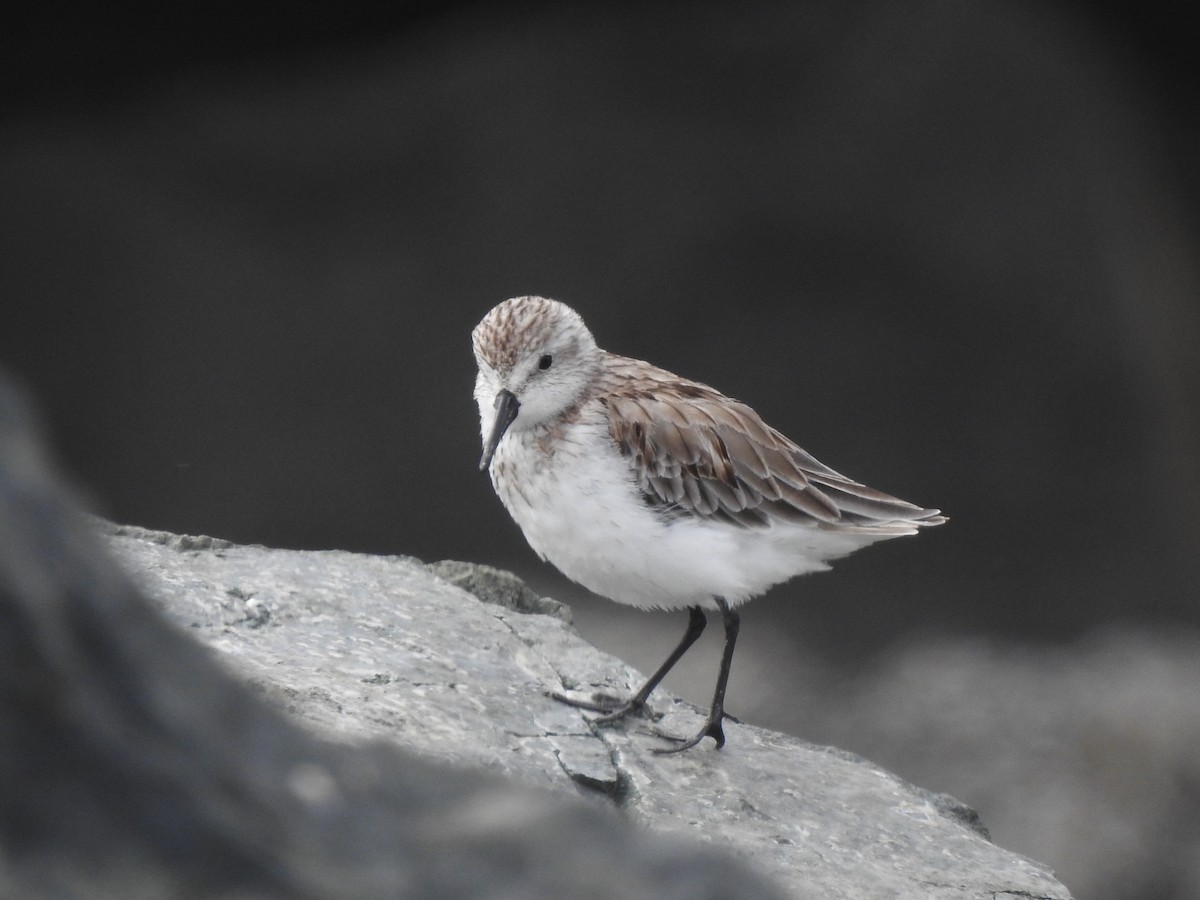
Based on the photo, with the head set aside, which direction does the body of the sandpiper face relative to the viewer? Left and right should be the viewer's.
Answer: facing the viewer and to the left of the viewer
